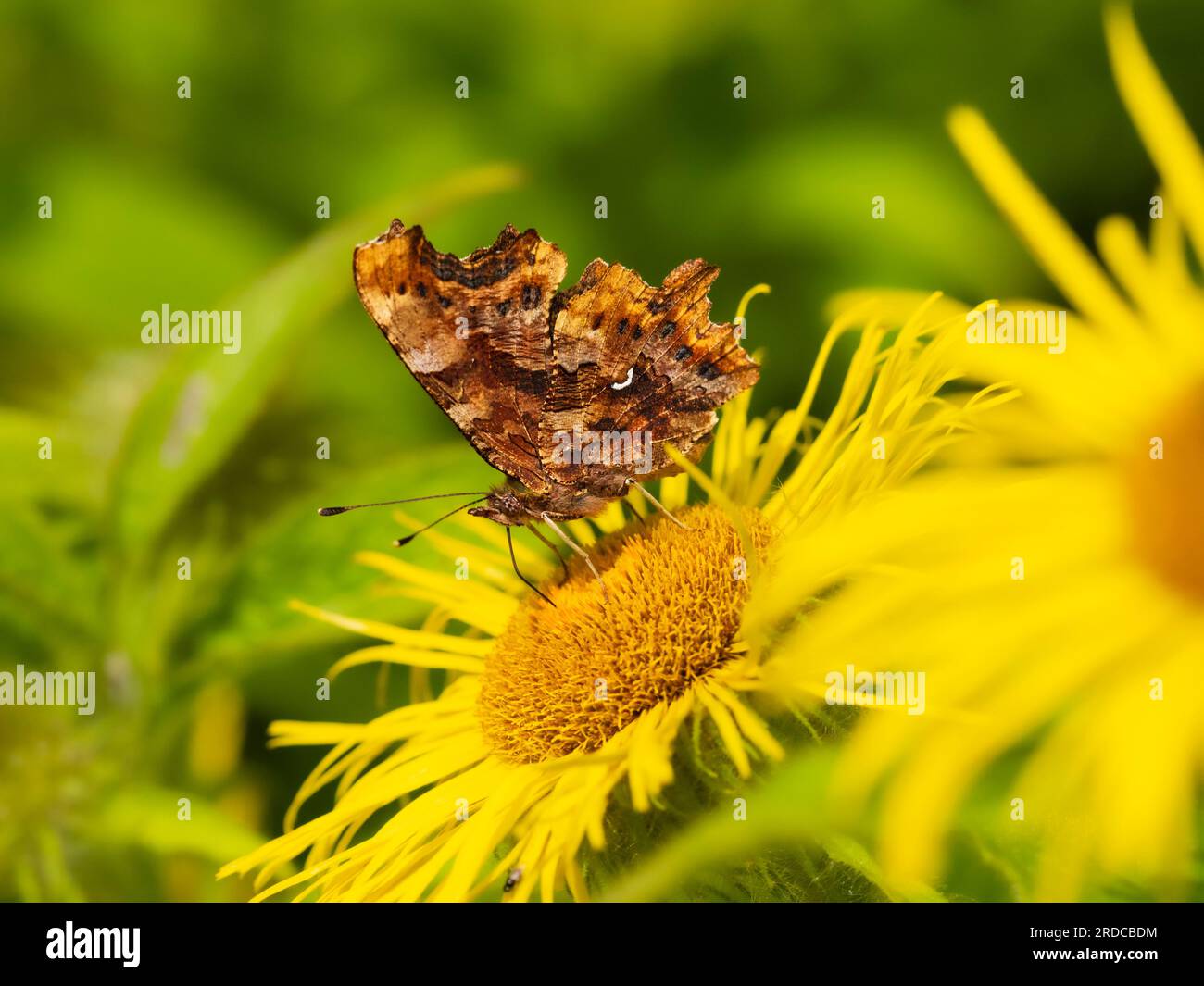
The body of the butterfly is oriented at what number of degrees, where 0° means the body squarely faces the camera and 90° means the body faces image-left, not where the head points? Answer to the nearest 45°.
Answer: approximately 90°

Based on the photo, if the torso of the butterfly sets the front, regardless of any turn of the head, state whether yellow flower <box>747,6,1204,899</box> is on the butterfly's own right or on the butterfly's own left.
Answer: on the butterfly's own left
